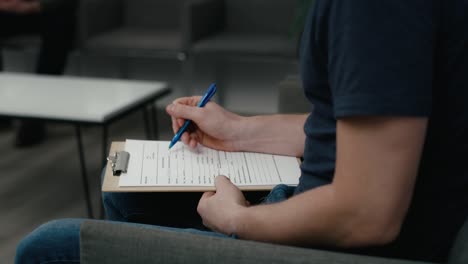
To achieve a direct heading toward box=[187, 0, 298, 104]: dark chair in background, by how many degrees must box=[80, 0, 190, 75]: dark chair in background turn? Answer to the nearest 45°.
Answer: approximately 90° to its left

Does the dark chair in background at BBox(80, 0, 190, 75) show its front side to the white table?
yes

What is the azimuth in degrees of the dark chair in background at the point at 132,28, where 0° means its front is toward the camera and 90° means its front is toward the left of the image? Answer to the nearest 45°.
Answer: approximately 0°
